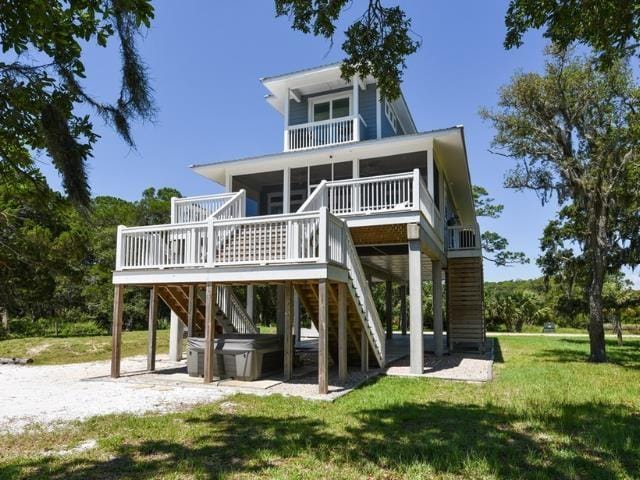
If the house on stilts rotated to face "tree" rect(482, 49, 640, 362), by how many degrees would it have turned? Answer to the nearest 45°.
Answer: approximately 135° to its left

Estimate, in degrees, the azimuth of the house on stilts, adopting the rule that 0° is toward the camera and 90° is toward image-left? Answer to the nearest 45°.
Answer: approximately 45°

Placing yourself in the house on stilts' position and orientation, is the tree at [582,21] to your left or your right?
on your left
